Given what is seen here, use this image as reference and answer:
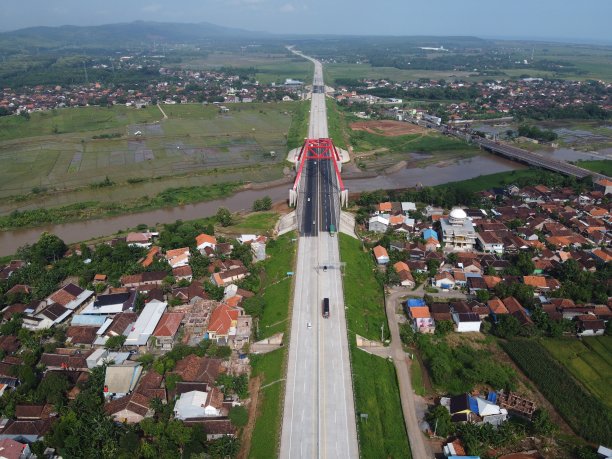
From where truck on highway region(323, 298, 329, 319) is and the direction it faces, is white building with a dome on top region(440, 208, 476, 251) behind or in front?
behind

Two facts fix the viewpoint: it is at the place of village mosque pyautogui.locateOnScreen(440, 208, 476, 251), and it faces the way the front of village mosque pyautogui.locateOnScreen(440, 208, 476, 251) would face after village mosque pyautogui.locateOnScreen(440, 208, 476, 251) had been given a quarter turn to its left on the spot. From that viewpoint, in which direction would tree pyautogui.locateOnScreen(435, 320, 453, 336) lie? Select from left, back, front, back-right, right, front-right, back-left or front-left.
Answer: right

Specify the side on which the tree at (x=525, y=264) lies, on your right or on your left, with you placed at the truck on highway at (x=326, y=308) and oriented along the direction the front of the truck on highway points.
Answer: on your left

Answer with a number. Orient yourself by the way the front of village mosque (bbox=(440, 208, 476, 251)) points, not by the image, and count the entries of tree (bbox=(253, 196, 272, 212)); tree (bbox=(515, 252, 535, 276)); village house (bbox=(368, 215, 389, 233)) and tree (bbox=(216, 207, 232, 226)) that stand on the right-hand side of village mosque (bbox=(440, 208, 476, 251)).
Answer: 3

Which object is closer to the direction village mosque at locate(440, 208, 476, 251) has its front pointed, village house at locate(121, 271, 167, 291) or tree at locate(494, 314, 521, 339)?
the tree

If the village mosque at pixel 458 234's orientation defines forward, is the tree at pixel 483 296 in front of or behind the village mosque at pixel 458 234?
in front

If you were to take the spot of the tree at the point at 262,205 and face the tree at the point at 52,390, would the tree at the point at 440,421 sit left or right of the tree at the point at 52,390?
left

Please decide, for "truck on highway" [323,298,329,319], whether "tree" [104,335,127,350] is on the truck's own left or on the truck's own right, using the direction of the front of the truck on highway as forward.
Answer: on the truck's own right

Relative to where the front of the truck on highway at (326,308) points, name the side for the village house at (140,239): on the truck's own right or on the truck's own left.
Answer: on the truck's own right

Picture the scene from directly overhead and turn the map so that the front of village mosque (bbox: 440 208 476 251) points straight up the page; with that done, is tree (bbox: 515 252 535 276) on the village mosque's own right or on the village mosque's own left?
on the village mosque's own left

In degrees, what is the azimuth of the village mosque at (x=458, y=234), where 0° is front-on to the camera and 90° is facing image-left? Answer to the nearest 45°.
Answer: approximately 0°

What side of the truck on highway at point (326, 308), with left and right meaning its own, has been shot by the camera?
front

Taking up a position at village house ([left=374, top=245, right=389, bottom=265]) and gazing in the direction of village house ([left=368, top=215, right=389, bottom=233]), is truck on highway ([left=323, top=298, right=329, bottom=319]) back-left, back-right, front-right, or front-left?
back-left

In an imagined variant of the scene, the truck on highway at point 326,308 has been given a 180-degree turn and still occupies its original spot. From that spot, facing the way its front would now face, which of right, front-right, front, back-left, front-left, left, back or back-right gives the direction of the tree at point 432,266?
front-right

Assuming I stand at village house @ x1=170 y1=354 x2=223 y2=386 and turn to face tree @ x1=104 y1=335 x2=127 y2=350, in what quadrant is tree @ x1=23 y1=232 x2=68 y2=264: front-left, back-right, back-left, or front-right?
front-right
